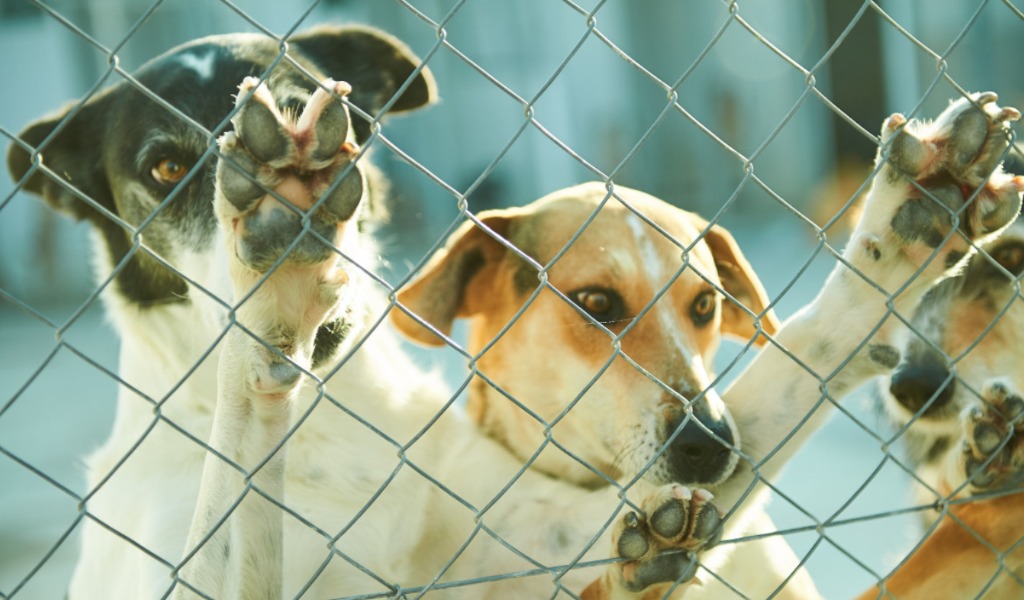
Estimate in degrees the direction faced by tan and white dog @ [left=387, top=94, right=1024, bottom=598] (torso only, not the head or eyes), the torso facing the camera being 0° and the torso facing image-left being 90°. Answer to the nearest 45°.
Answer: approximately 315°

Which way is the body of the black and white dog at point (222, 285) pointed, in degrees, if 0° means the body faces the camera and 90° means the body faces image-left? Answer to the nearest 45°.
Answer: approximately 0°

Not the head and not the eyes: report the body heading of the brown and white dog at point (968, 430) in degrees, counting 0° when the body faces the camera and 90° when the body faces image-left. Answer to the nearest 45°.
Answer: approximately 45°

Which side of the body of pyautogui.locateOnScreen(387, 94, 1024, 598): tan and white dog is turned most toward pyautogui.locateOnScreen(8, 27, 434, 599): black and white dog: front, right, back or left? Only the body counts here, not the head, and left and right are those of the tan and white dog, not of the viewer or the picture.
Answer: right
